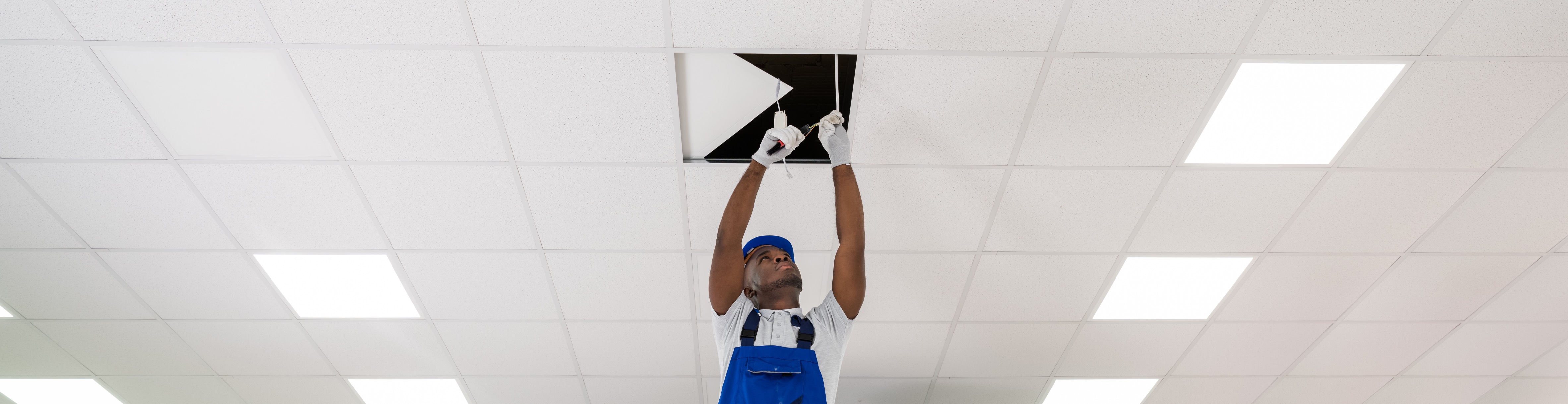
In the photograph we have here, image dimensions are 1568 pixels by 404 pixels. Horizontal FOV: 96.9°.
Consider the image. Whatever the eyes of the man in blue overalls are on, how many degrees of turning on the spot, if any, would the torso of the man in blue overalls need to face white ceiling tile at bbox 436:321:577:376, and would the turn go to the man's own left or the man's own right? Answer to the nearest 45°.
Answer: approximately 135° to the man's own right

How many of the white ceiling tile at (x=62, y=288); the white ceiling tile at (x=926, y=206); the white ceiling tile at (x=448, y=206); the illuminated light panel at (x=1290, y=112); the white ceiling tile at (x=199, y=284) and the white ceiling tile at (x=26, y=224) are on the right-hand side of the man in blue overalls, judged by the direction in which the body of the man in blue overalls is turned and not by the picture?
4

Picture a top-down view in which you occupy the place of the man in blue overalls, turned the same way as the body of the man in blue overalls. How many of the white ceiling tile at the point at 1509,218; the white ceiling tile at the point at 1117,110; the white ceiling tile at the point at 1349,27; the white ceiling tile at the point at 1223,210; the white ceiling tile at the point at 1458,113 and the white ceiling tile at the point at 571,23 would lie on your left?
5

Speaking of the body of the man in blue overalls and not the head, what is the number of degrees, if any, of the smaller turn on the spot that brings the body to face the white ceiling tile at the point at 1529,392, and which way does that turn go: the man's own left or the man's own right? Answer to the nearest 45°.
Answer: approximately 135° to the man's own left

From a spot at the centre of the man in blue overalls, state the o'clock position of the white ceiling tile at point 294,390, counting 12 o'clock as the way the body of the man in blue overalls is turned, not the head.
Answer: The white ceiling tile is roughly at 4 o'clock from the man in blue overalls.

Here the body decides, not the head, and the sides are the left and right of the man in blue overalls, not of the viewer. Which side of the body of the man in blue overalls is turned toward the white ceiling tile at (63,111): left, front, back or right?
right

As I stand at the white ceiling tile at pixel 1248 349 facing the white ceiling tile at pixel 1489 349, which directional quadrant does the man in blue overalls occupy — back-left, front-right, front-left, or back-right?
back-right

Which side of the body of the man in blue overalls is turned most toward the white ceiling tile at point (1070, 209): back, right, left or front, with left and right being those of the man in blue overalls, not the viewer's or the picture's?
left

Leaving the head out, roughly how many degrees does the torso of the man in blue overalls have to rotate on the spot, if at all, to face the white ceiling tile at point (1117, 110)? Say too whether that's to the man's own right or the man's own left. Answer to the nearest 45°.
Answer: approximately 90° to the man's own left

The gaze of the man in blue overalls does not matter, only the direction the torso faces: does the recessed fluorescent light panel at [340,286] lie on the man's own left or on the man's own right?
on the man's own right

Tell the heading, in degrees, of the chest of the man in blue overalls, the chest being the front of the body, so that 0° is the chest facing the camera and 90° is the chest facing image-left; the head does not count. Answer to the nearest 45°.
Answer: approximately 0°

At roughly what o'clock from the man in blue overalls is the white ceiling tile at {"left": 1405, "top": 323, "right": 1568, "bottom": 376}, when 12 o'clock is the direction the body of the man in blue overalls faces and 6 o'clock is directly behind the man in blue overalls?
The white ceiling tile is roughly at 8 o'clock from the man in blue overalls.

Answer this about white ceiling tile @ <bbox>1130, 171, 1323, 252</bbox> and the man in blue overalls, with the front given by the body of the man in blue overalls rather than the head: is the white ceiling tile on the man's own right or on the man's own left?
on the man's own left
